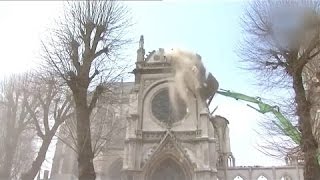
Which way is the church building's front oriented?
toward the camera

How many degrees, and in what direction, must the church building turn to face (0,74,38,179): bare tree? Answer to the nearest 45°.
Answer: approximately 45° to its right

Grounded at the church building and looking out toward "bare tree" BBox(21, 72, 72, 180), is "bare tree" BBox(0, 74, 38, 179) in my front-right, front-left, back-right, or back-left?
front-right

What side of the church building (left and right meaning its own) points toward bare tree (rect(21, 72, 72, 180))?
front
